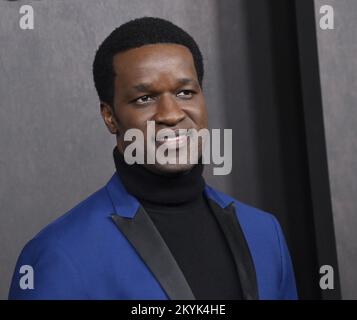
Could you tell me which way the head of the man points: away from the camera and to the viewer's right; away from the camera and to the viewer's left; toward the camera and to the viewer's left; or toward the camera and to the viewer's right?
toward the camera and to the viewer's right

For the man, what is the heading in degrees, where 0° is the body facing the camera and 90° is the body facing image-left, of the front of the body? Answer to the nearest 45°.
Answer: approximately 315°
